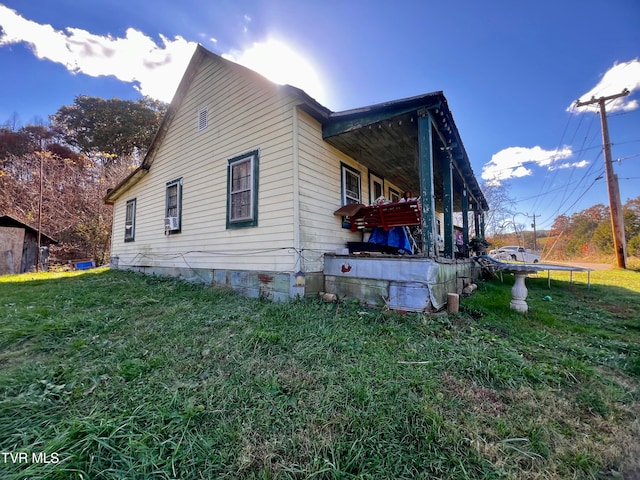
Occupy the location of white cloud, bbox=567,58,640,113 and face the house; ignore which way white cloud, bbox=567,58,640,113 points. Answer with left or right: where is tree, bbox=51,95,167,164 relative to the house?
right

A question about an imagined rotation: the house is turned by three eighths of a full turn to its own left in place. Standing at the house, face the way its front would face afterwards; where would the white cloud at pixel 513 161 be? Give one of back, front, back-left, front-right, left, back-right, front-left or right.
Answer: front-right

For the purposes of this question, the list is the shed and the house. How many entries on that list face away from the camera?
0

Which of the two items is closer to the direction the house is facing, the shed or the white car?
the white car

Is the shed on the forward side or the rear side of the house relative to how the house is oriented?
on the rear side

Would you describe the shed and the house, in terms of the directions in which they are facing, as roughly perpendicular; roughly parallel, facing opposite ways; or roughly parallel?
roughly parallel

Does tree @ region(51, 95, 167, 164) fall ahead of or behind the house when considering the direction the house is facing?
behind

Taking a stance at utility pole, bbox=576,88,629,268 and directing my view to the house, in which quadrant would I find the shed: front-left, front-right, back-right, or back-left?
front-right

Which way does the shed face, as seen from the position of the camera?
facing the viewer

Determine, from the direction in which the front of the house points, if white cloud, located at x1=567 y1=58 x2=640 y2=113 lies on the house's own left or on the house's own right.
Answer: on the house's own left

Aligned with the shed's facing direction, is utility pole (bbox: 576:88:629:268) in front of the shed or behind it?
in front

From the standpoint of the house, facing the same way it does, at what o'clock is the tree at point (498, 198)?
The tree is roughly at 9 o'clock from the house.

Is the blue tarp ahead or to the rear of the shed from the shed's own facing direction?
ahead
